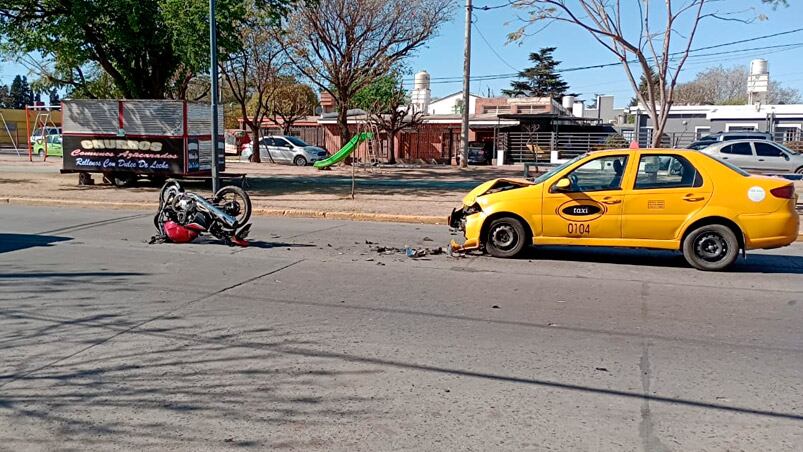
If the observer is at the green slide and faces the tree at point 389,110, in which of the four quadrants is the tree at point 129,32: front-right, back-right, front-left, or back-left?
back-left

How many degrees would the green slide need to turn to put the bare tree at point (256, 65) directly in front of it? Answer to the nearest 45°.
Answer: approximately 45° to its right

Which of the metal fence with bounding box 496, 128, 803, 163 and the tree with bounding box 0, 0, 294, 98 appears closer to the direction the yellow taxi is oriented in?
the tree

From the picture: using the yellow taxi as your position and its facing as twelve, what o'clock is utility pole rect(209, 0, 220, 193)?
The utility pole is roughly at 1 o'clock from the yellow taxi.

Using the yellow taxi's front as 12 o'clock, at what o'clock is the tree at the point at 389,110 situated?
The tree is roughly at 2 o'clock from the yellow taxi.

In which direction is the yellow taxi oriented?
to the viewer's left

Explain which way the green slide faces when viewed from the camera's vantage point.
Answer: facing to the left of the viewer

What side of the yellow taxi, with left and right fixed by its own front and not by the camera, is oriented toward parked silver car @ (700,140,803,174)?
right

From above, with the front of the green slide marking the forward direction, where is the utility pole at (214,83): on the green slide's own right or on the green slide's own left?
on the green slide's own left
